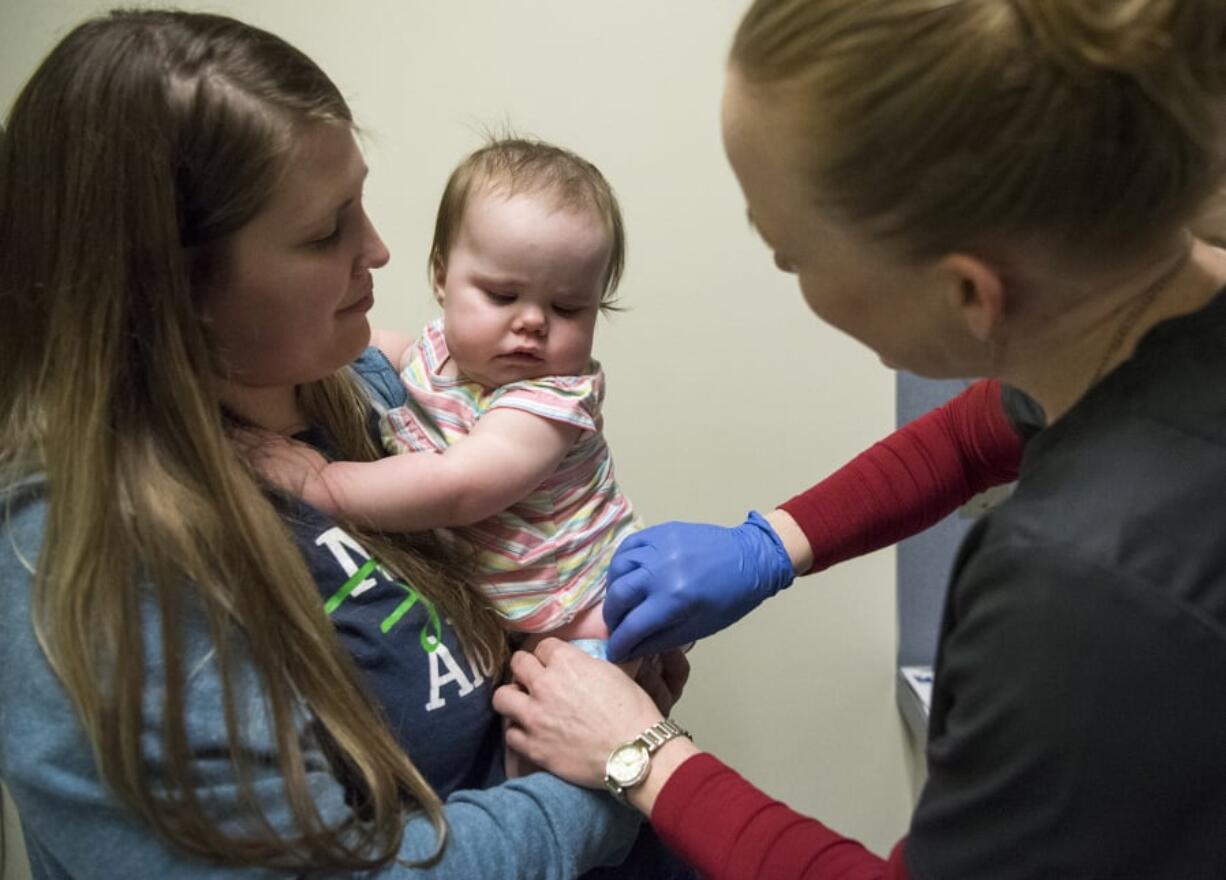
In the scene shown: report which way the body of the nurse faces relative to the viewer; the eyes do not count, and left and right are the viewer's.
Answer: facing away from the viewer and to the left of the viewer
